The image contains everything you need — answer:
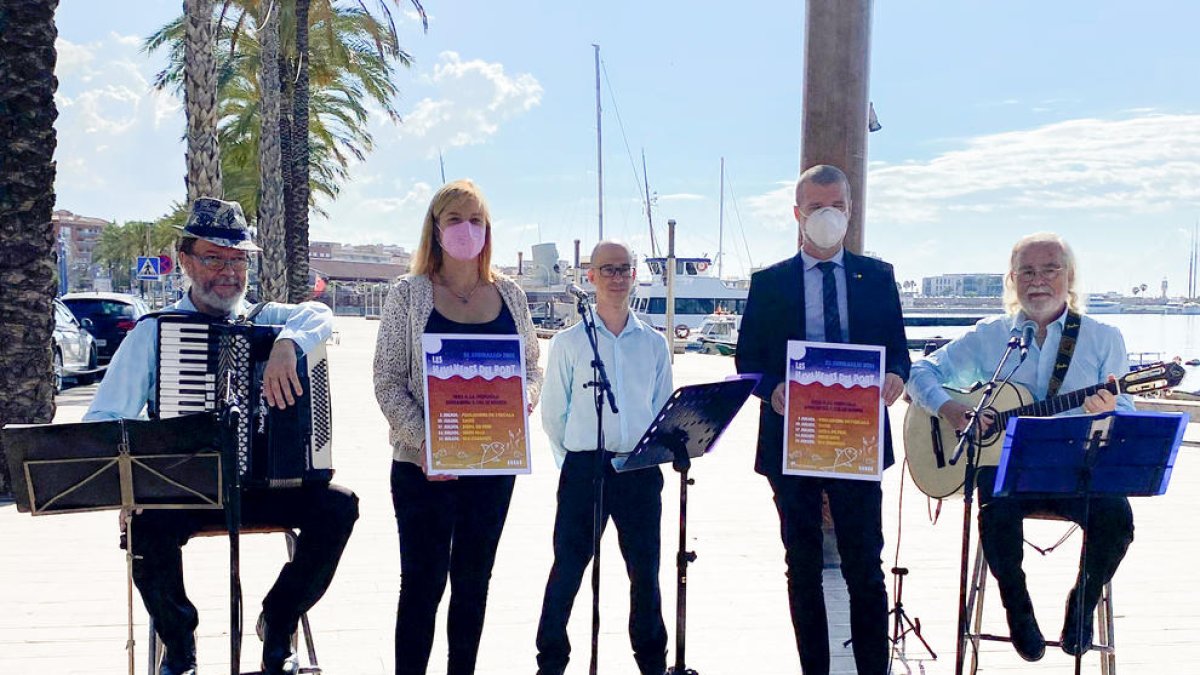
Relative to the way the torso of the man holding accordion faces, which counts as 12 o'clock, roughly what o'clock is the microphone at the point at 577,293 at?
The microphone is roughly at 10 o'clock from the man holding accordion.

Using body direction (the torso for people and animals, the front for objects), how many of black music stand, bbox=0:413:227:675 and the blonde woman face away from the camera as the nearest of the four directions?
1

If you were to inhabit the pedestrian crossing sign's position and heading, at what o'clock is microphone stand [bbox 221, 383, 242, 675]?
The microphone stand is roughly at 12 o'clock from the pedestrian crossing sign.

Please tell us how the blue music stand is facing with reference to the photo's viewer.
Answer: facing away from the viewer

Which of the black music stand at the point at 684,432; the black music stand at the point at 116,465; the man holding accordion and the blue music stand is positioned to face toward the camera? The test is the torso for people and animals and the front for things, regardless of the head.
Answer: the man holding accordion

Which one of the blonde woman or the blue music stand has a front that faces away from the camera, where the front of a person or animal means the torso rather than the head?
the blue music stand

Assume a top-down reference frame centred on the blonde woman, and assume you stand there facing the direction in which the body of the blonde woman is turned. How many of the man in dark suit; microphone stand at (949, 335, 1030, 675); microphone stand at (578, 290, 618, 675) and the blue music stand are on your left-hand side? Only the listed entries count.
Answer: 4

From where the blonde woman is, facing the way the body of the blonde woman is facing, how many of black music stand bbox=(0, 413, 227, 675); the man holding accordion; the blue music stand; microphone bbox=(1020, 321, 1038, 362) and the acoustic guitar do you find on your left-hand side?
3

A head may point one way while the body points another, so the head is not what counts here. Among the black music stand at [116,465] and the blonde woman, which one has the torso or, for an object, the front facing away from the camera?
the black music stand

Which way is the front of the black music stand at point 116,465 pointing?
away from the camera

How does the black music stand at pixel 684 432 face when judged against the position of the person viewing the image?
facing away from the viewer and to the left of the viewer

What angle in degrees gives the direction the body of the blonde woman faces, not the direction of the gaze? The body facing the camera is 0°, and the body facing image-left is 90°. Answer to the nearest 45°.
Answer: approximately 0°

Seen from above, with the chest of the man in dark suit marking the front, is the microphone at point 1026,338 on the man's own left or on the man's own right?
on the man's own left

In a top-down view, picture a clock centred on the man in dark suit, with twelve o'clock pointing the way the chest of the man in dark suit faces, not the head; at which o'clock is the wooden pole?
The wooden pole is roughly at 6 o'clock from the man in dark suit.
